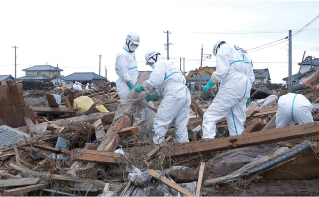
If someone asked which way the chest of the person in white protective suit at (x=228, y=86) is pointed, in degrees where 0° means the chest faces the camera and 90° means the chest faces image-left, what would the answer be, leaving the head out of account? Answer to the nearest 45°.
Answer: approximately 135°

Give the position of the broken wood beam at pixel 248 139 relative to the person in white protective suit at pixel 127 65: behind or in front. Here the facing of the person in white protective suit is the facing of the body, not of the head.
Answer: in front

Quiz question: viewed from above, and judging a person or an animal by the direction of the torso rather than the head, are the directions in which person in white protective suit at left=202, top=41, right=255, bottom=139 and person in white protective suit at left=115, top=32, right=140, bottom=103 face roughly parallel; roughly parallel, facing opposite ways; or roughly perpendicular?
roughly parallel, facing opposite ways

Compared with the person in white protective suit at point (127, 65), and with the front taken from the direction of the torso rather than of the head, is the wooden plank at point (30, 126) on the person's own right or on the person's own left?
on the person's own right

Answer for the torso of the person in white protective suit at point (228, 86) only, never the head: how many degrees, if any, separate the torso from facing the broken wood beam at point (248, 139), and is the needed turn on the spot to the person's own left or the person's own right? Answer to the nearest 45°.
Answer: approximately 135° to the person's own left

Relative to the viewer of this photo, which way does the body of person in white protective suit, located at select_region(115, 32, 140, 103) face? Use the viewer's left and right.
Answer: facing the viewer and to the right of the viewer
